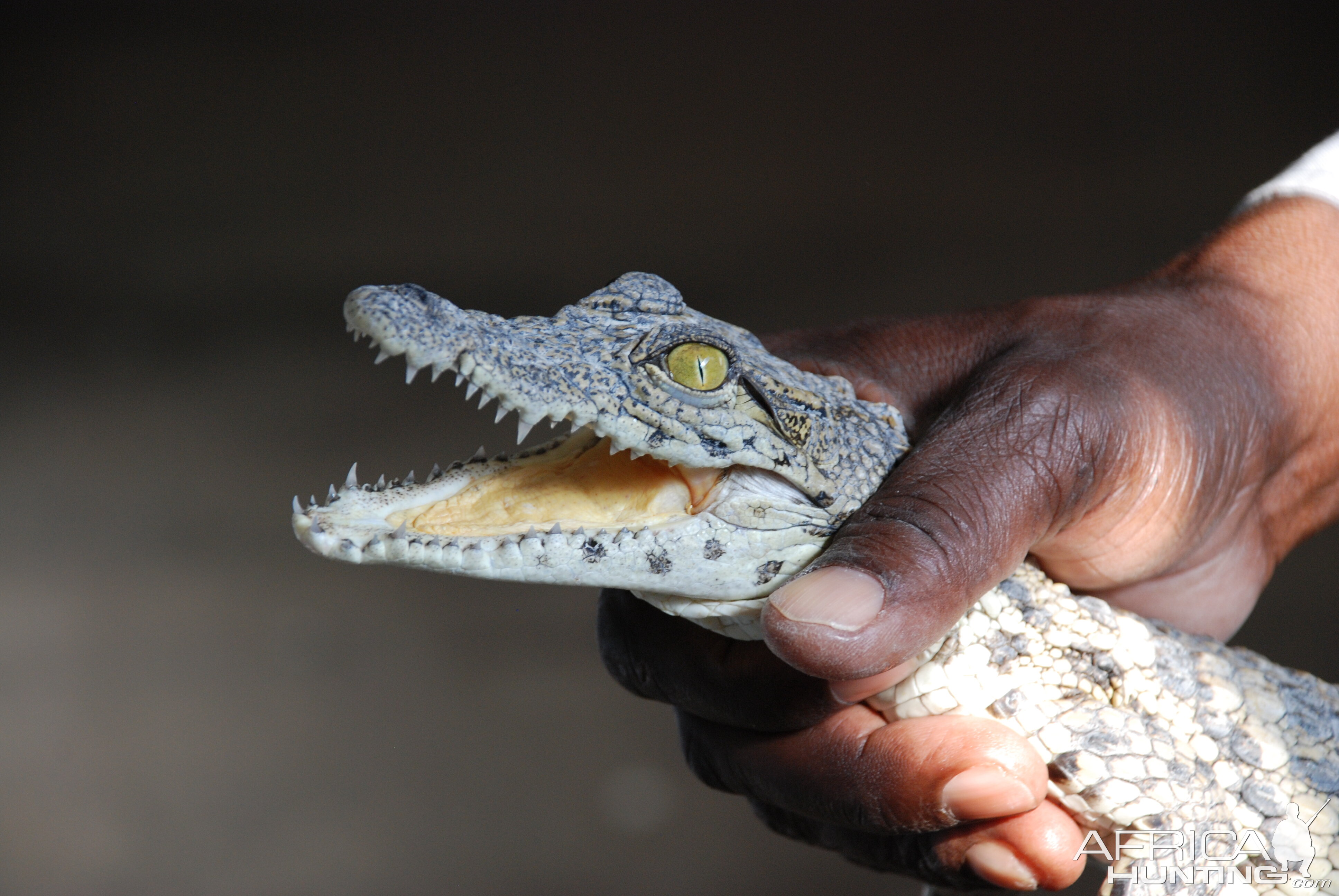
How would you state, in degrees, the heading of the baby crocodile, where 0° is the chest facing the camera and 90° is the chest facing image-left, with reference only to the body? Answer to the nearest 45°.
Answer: approximately 90°
